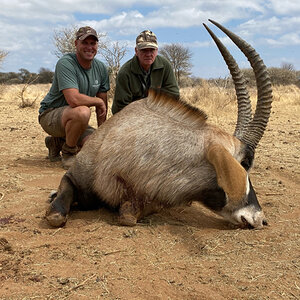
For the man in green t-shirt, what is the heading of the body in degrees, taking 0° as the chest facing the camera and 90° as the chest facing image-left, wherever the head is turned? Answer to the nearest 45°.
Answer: approximately 315°

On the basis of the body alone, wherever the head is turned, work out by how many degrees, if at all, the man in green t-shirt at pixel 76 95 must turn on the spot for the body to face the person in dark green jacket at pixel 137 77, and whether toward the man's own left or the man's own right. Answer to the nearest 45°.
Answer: approximately 45° to the man's own left

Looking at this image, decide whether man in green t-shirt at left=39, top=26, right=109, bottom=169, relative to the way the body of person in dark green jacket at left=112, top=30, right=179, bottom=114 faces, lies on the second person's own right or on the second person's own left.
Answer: on the second person's own right

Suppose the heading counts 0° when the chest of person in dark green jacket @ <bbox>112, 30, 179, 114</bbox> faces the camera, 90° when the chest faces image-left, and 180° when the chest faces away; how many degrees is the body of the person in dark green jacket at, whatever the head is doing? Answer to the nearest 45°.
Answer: approximately 0°
